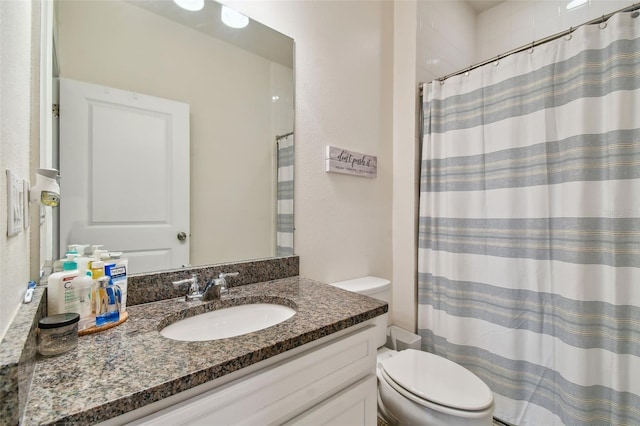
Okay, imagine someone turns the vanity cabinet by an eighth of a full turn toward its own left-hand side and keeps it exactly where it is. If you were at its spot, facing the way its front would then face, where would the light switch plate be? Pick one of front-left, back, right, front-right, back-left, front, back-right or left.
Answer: back

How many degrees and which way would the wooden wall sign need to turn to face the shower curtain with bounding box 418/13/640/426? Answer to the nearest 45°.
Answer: approximately 45° to its left

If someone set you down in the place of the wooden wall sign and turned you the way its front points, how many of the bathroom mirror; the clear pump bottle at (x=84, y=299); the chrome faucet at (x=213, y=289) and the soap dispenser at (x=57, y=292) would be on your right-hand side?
4

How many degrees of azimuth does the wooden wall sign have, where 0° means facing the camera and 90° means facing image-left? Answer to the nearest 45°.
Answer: approximately 315°

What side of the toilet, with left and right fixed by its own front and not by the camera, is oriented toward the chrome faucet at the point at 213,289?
right

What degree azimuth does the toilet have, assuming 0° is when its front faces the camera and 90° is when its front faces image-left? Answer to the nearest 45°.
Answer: approximately 315°

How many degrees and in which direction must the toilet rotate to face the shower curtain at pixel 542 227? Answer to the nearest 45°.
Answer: approximately 90° to its left

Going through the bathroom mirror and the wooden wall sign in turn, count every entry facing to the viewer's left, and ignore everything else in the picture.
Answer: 0

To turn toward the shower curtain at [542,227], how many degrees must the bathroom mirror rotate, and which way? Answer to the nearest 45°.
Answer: approximately 45° to its left

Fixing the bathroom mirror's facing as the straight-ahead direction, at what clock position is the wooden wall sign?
The wooden wall sign is roughly at 10 o'clock from the bathroom mirror.

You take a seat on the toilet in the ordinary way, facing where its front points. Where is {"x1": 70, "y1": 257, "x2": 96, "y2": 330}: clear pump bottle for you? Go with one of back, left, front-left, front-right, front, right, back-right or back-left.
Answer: right

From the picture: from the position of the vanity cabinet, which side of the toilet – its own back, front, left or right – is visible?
right

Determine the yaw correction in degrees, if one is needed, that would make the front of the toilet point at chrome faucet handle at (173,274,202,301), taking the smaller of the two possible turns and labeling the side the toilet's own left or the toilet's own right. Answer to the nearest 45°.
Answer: approximately 90° to the toilet's own right

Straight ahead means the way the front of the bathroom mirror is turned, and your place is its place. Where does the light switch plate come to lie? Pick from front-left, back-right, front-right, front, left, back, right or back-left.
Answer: right
